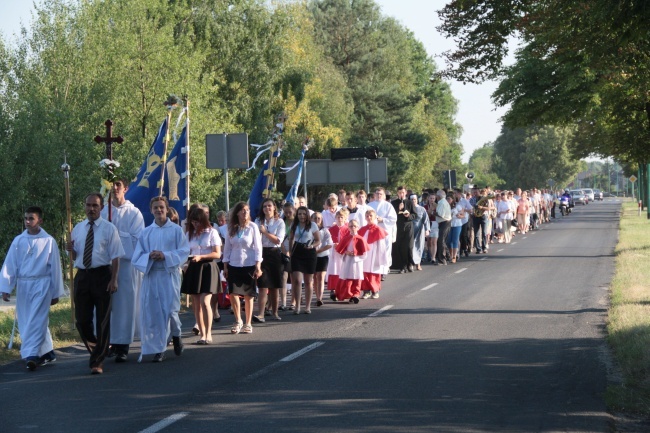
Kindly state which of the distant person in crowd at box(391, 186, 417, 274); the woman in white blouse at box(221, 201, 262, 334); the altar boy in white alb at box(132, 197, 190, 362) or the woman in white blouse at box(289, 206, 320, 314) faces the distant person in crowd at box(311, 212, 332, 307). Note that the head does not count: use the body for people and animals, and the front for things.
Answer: the distant person in crowd at box(391, 186, 417, 274)

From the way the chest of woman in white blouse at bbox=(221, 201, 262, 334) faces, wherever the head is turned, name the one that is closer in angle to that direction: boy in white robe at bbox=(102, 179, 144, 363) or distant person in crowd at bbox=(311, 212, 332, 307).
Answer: the boy in white robe

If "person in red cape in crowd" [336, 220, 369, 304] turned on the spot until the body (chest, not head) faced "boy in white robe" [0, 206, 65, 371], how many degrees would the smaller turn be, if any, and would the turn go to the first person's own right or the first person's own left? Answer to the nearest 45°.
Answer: approximately 45° to the first person's own right

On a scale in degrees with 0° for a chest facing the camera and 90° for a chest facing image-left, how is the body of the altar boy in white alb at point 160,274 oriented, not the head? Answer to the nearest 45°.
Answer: approximately 0°

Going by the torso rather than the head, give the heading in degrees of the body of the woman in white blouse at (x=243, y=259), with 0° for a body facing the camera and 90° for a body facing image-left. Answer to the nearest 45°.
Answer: approximately 0°

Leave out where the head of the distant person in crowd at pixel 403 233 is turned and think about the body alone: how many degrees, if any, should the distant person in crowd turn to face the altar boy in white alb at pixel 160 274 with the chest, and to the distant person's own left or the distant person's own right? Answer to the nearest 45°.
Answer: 0° — they already face them
